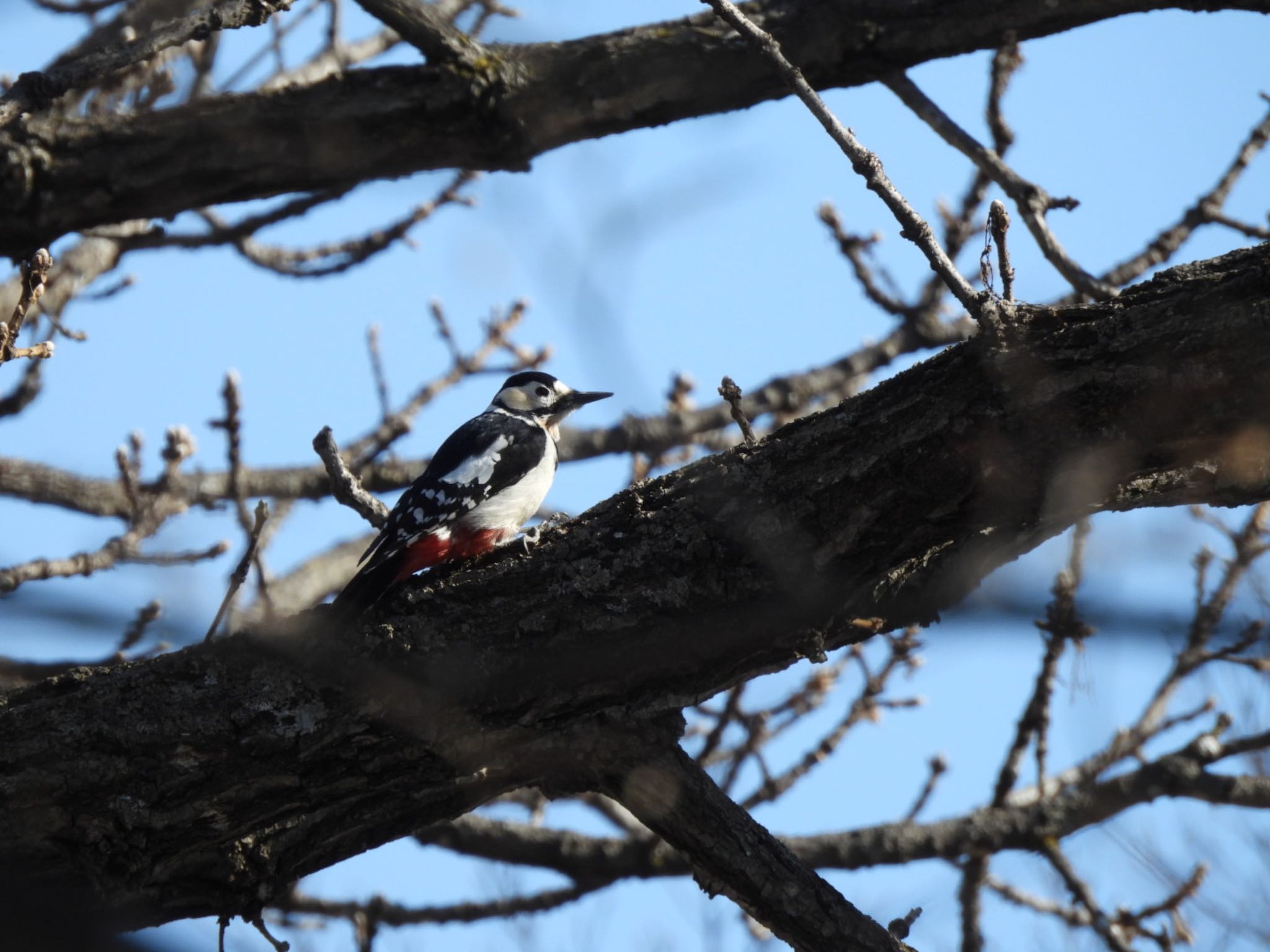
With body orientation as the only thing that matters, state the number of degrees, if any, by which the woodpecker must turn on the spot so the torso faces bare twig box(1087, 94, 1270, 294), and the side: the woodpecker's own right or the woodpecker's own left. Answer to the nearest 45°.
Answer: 0° — it already faces it

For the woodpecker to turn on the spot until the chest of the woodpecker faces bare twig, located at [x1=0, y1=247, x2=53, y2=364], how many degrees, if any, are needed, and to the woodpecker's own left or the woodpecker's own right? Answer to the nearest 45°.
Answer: approximately 135° to the woodpecker's own right

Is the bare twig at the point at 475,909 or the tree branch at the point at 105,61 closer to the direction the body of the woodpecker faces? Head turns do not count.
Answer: the bare twig

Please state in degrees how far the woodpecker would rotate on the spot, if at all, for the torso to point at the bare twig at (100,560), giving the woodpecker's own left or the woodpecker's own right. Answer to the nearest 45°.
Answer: approximately 180°

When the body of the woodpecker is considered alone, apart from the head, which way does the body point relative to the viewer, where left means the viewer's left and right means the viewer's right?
facing to the right of the viewer

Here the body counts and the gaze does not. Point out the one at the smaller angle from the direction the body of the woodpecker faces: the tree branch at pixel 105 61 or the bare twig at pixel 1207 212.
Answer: the bare twig
